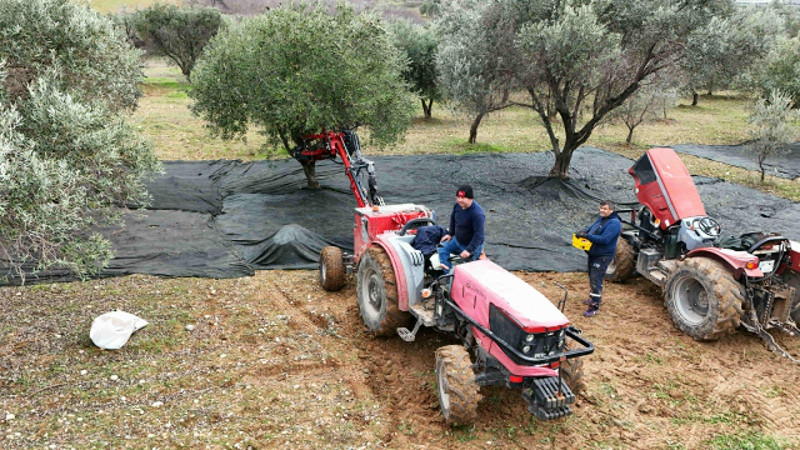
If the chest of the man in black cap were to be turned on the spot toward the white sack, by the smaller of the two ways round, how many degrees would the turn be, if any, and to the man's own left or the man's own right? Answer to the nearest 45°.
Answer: approximately 45° to the man's own right

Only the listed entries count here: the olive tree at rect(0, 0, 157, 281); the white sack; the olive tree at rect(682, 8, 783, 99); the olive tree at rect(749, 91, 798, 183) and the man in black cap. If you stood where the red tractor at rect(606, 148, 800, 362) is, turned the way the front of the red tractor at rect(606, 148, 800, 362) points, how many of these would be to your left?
3

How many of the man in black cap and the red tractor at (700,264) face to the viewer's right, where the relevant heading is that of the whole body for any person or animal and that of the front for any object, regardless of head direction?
0

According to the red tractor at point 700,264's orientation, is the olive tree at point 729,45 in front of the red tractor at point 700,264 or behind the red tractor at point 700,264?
in front

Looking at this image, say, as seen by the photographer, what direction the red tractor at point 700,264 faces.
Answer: facing away from the viewer and to the left of the viewer

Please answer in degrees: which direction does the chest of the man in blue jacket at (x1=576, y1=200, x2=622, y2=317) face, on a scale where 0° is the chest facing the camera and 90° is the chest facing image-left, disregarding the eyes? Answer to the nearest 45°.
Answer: approximately 45°

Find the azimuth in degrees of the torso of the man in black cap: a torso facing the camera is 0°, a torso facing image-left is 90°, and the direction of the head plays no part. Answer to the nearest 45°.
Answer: approximately 45°

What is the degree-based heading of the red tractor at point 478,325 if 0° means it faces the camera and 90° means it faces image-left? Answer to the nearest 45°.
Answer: approximately 315°

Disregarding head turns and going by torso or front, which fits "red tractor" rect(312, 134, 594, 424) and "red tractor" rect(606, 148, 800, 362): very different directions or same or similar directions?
very different directions

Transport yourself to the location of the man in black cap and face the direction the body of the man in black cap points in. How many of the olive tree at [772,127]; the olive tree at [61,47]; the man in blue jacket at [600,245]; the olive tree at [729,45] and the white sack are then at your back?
3

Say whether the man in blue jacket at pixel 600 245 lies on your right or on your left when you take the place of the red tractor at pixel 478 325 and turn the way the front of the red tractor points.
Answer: on your left

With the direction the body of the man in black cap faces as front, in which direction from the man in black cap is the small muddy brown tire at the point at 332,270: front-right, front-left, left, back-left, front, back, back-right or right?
right

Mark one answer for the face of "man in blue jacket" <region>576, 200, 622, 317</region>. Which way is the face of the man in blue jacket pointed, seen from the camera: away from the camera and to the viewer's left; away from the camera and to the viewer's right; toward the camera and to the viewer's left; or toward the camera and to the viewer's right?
toward the camera and to the viewer's left

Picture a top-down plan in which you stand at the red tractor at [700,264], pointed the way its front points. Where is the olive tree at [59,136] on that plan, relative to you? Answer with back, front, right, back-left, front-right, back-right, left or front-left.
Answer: left
